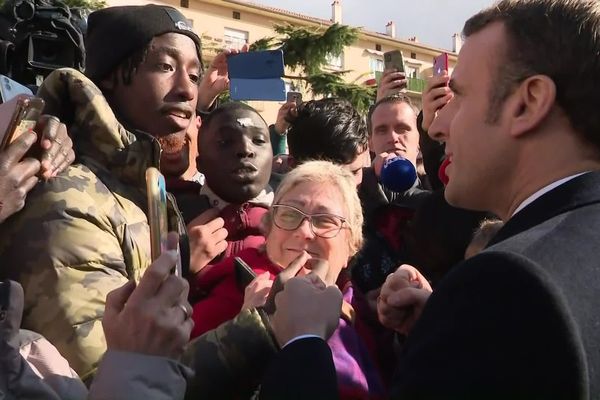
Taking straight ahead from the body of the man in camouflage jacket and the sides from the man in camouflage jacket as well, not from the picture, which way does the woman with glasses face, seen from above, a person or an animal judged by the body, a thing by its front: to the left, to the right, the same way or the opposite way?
to the right

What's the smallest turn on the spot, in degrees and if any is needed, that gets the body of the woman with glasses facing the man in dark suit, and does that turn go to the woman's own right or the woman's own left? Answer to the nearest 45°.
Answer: approximately 45° to the woman's own left

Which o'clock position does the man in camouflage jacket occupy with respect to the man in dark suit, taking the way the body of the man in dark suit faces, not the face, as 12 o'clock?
The man in camouflage jacket is roughly at 11 o'clock from the man in dark suit.

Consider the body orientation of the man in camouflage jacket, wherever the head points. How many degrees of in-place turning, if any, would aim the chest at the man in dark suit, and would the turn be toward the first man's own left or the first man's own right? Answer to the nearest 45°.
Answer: approximately 45° to the first man's own right

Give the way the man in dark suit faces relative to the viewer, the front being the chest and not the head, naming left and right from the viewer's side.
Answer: facing away from the viewer and to the left of the viewer

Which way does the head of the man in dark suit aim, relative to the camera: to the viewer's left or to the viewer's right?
to the viewer's left

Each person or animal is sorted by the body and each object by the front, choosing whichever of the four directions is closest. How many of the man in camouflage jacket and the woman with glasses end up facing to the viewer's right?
1

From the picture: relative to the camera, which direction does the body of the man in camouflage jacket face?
to the viewer's right

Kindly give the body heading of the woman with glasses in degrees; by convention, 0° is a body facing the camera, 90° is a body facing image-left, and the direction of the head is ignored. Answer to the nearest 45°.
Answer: approximately 0°

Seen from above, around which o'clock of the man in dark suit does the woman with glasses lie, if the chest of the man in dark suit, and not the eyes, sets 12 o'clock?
The woman with glasses is roughly at 12 o'clock from the man in dark suit.

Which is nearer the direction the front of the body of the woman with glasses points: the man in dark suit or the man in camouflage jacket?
the man in dark suit

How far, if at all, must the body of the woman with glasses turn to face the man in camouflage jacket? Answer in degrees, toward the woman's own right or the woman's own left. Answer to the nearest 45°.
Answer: approximately 90° to the woman's own right
